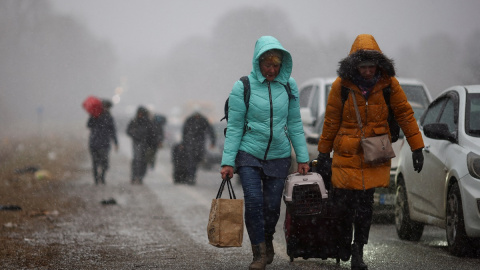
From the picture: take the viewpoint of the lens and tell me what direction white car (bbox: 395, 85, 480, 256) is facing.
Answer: facing the viewer and to the right of the viewer

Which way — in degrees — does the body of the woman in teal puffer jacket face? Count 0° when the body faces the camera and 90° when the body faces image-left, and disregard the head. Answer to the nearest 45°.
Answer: approximately 0°

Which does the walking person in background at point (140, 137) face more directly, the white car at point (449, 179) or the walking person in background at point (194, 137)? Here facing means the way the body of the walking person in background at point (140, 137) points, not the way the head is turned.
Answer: the white car

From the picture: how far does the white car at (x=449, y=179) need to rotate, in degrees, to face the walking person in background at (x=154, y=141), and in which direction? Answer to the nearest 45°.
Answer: approximately 180°

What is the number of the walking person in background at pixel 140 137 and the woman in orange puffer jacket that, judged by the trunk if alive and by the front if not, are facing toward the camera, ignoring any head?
2

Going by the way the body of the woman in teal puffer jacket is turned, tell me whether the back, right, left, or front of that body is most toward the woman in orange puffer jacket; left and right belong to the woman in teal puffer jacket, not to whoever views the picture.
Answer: left

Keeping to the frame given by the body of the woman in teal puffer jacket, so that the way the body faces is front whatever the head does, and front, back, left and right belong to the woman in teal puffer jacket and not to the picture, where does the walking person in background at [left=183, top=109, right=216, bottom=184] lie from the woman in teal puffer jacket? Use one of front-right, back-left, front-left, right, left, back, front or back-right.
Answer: back

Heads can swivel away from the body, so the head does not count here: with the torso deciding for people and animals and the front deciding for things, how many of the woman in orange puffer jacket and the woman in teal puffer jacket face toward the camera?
2

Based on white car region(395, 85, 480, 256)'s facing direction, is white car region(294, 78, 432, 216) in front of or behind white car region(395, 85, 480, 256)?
behind
